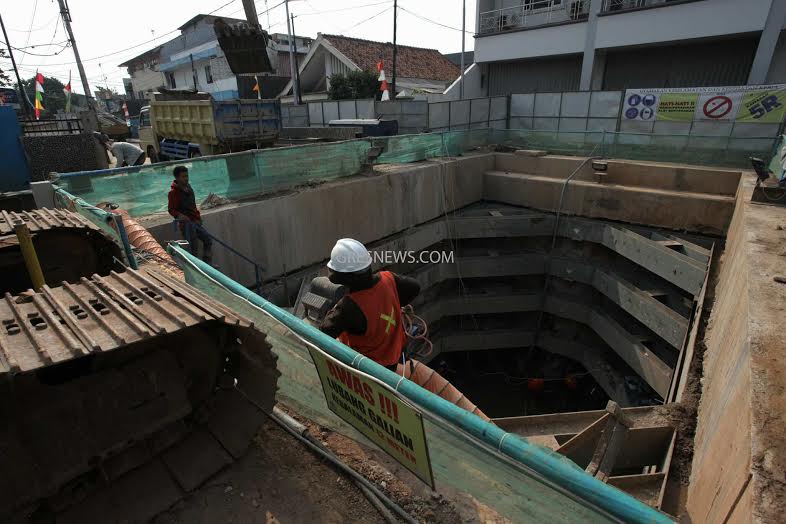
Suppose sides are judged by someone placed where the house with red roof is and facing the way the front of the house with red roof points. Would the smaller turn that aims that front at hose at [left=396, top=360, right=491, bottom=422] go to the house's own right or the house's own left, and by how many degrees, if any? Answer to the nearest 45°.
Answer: approximately 45° to the house's own left

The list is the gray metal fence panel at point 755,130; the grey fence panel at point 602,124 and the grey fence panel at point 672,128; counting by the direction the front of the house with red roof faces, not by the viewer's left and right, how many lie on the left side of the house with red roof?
3

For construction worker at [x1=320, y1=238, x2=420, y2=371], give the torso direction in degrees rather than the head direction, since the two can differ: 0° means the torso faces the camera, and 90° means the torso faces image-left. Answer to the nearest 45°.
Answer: approximately 135°

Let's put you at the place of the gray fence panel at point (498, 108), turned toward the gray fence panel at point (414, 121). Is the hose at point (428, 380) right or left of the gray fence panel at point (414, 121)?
left

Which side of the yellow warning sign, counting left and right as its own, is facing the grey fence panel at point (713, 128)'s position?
back

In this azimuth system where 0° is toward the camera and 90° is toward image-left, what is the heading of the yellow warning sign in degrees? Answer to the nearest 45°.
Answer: approximately 45°

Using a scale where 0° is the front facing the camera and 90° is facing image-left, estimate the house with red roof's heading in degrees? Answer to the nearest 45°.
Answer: approximately 45°
